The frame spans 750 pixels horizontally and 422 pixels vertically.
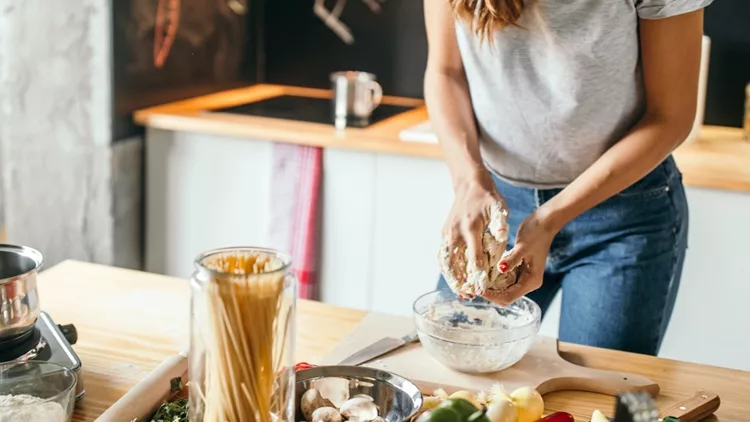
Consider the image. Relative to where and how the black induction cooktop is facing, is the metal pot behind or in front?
in front

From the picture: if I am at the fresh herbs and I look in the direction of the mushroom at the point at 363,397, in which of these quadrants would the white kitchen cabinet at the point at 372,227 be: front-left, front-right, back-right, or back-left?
front-left

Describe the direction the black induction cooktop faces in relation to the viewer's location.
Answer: facing the viewer and to the left of the viewer

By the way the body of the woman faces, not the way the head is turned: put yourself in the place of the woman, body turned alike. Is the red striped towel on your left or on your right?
on your right

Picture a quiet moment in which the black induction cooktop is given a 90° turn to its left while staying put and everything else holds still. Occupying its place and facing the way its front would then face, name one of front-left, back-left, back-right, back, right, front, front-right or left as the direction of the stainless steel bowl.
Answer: front-right

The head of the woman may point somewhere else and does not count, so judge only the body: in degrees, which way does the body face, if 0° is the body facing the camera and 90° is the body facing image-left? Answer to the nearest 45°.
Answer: approximately 45°

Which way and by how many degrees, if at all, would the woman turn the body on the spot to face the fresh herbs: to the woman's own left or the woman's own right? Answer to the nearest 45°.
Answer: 0° — they already face it

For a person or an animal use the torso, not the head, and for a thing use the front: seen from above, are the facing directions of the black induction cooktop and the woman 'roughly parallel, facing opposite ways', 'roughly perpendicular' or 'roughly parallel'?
roughly parallel

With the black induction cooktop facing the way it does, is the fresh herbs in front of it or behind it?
in front

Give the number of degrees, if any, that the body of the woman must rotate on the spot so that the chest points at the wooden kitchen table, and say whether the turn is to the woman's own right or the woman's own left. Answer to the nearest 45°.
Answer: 0° — they already face it

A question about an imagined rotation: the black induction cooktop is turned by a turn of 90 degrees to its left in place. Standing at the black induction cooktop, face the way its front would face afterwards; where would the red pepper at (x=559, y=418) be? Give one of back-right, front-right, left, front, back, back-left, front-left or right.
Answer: front-right

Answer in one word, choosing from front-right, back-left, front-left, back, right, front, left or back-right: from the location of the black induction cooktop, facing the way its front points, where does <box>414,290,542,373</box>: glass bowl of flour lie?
front-left

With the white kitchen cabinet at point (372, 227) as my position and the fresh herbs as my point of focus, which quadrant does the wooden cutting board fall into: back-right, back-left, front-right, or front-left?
front-left

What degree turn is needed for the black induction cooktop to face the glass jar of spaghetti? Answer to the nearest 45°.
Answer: approximately 45° to its left

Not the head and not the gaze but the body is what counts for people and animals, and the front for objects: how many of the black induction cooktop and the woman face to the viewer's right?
0
